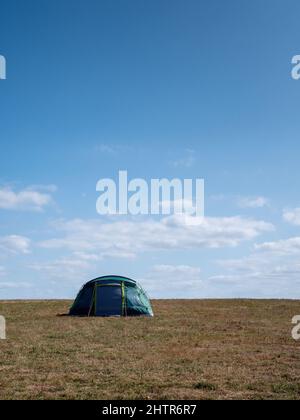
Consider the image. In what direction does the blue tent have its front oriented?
toward the camera
